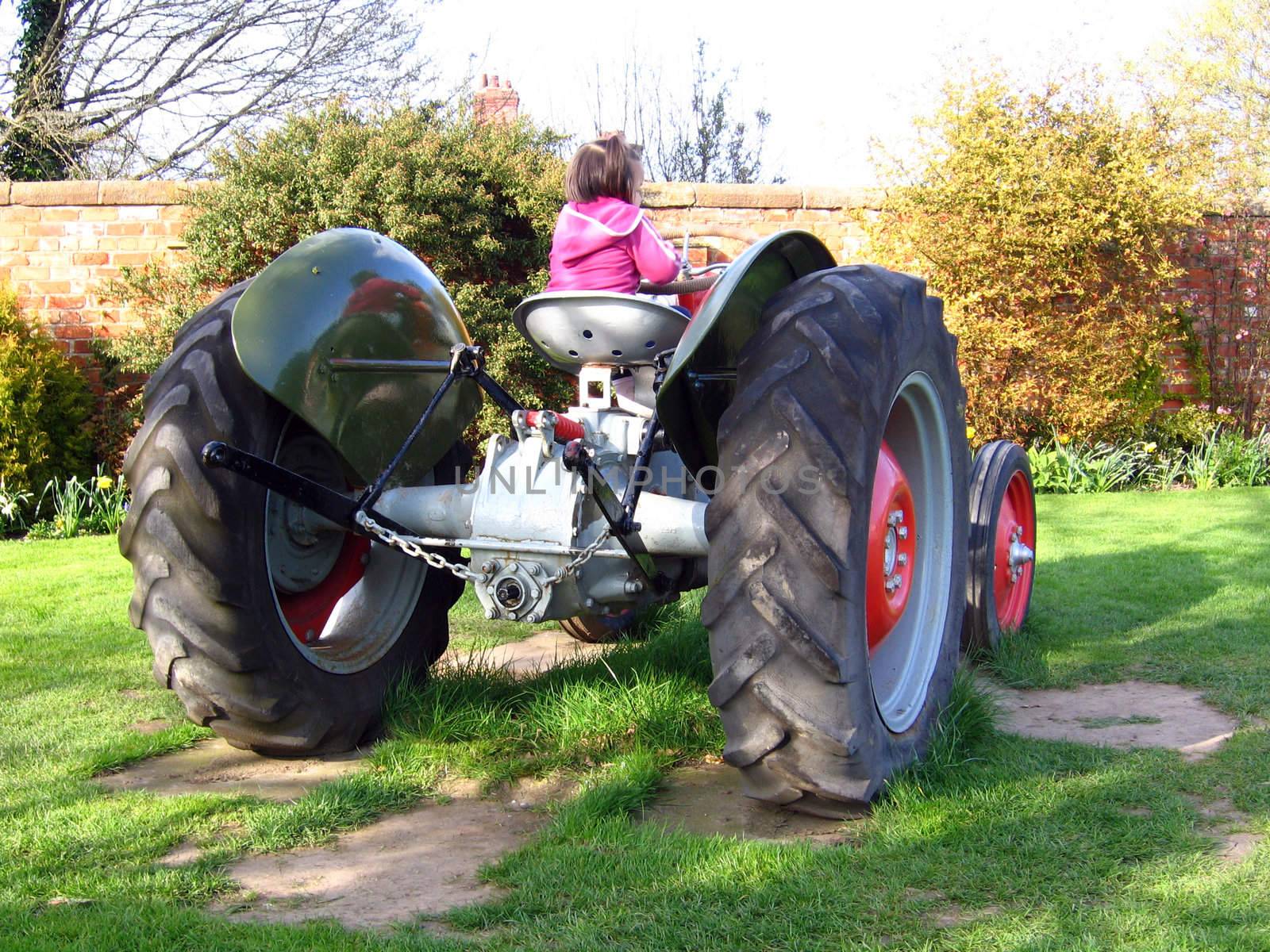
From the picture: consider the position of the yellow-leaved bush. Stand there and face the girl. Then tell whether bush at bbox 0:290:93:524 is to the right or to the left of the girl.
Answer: right

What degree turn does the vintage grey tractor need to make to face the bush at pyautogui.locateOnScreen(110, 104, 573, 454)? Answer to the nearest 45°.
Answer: approximately 45° to its left

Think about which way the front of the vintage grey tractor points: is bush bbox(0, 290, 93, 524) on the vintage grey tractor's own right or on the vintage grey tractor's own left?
on the vintage grey tractor's own left

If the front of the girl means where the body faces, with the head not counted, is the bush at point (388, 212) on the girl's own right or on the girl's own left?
on the girl's own left

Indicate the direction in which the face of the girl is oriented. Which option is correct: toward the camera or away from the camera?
away from the camera

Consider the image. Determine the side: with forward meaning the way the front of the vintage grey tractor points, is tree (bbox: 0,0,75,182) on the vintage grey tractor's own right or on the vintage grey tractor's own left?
on the vintage grey tractor's own left

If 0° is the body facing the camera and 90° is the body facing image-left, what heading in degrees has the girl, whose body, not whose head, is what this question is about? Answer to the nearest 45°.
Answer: approximately 225°

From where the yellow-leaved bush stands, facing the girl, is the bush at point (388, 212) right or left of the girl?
right

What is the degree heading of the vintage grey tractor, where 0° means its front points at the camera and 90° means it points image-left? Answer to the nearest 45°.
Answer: approximately 225°
